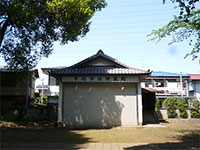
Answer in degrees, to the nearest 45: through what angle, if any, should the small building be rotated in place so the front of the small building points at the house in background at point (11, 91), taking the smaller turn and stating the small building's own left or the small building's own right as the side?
approximately 135° to the small building's own right

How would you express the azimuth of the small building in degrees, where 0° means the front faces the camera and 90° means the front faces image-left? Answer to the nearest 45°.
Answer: approximately 0°

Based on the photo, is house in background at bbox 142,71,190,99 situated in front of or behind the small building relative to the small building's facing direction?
behind
